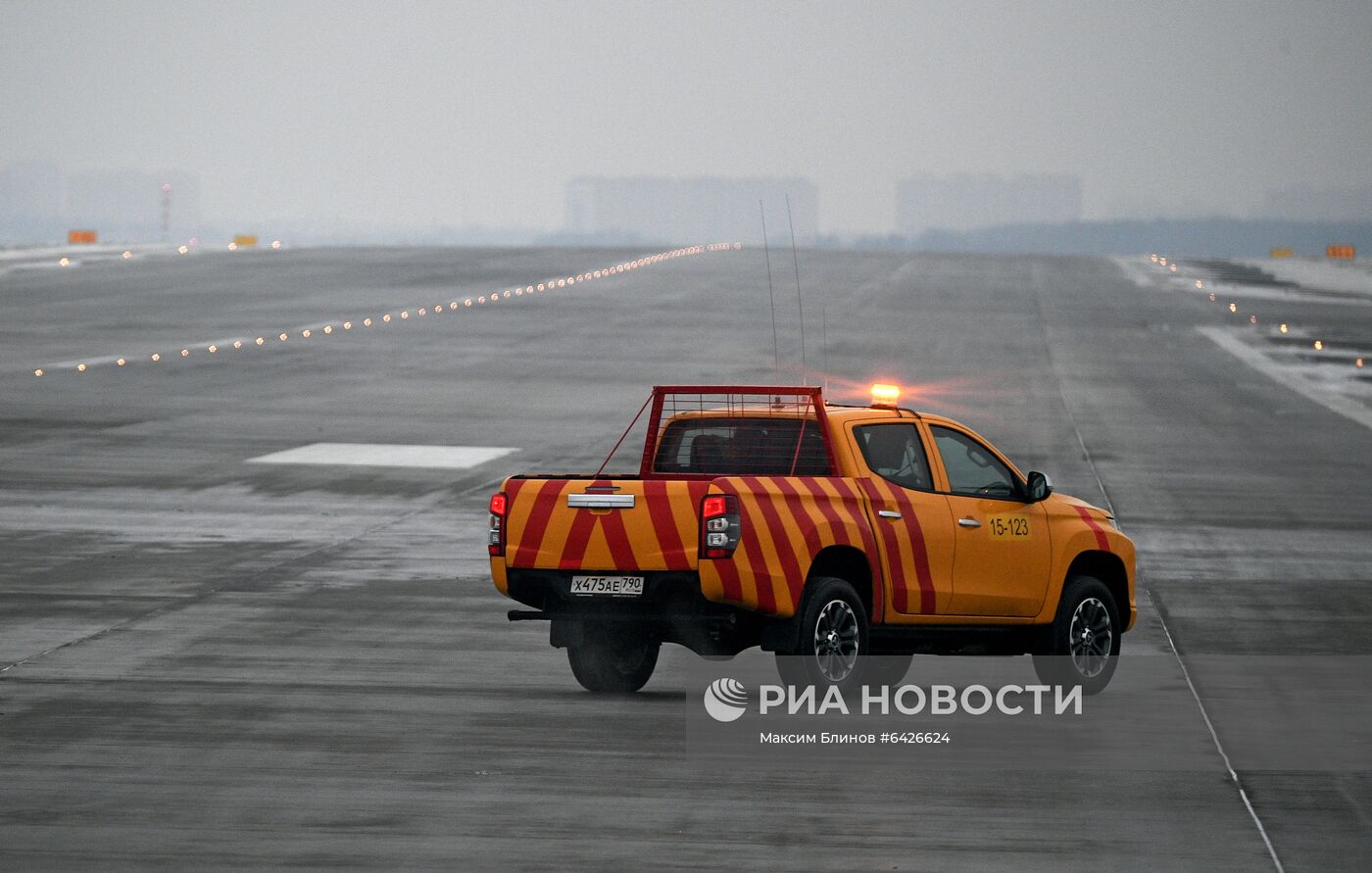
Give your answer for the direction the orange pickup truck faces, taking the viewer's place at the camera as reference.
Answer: facing away from the viewer and to the right of the viewer
